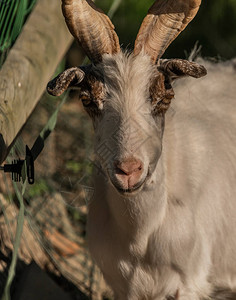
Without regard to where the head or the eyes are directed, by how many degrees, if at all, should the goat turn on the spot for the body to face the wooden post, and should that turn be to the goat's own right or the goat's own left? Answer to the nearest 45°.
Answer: approximately 45° to the goat's own right

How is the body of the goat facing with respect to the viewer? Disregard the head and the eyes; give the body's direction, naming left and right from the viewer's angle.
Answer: facing the viewer and to the left of the viewer
